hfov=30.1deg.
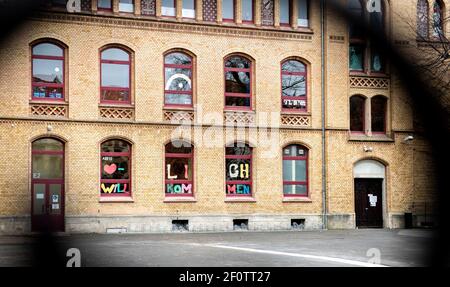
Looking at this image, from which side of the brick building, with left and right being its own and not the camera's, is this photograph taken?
front
